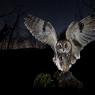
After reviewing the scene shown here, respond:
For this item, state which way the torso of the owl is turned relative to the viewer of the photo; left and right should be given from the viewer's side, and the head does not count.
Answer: facing the viewer
